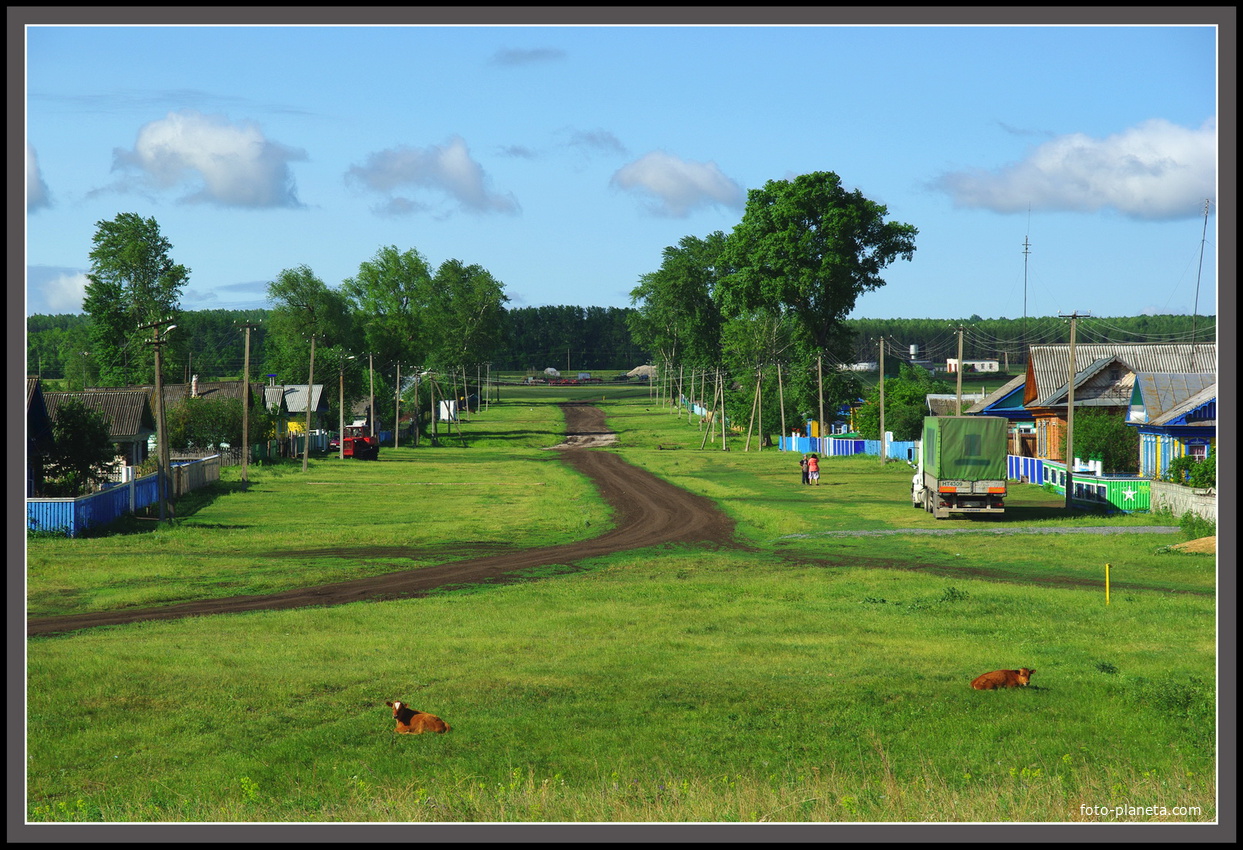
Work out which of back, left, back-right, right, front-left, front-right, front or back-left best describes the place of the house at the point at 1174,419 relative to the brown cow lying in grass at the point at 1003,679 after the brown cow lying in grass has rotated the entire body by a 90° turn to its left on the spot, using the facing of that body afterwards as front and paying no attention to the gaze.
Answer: front

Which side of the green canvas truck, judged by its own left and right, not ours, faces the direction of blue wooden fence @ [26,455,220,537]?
left

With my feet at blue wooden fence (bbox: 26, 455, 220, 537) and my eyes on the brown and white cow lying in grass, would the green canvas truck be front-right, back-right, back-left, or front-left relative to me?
front-left

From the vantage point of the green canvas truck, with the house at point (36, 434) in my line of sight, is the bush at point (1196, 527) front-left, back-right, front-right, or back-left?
back-left

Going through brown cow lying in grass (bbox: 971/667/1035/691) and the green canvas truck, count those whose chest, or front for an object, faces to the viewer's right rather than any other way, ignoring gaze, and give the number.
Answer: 1

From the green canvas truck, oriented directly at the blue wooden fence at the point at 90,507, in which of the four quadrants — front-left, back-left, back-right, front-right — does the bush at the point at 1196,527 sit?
back-left

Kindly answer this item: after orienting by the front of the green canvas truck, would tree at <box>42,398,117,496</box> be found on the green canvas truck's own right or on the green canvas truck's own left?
on the green canvas truck's own left

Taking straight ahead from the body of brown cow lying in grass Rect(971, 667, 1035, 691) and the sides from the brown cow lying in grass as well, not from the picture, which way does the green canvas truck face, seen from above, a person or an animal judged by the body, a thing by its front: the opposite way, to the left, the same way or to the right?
to the left

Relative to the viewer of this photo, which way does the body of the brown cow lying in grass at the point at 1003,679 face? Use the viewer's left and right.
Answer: facing to the right of the viewer

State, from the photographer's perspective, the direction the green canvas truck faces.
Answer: facing away from the viewer

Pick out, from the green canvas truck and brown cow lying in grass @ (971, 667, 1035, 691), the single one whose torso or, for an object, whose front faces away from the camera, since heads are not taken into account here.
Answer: the green canvas truck

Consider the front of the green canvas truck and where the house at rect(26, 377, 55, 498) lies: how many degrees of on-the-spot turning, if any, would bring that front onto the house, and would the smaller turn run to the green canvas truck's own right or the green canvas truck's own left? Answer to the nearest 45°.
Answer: approximately 90° to the green canvas truck's own left

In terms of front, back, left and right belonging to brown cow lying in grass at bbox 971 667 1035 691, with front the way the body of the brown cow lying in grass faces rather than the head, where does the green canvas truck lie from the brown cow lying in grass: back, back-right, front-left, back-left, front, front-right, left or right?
left

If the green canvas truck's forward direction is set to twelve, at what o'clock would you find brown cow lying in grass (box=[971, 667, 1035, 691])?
The brown cow lying in grass is roughly at 6 o'clock from the green canvas truck.
